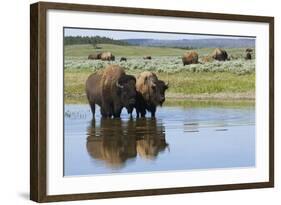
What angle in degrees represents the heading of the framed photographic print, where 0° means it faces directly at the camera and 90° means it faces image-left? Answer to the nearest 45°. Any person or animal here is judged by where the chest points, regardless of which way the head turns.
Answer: approximately 315°
